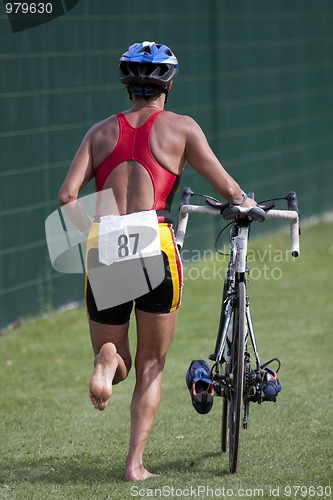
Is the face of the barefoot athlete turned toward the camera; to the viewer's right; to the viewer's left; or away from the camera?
away from the camera

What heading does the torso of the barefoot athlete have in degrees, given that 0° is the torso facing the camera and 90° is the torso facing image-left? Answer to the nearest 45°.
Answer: approximately 180°

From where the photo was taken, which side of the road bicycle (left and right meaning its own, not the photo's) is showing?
back
